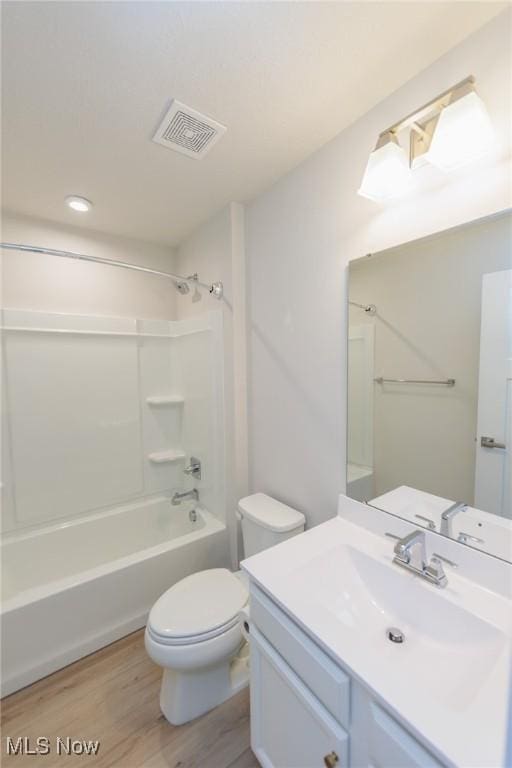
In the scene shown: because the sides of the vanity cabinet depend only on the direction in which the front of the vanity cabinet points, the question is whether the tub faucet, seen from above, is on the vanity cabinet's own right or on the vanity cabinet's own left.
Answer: on the vanity cabinet's own right

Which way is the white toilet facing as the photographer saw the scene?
facing the viewer and to the left of the viewer

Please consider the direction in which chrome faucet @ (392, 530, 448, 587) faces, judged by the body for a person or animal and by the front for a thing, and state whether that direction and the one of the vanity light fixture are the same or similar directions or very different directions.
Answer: same or similar directions

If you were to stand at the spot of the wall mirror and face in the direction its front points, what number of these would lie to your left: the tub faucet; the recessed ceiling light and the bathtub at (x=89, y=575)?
0

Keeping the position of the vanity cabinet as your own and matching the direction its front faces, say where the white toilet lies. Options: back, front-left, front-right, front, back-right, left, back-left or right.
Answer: right

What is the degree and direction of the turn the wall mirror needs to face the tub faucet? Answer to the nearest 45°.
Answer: approximately 45° to its right

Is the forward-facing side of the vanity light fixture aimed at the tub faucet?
no

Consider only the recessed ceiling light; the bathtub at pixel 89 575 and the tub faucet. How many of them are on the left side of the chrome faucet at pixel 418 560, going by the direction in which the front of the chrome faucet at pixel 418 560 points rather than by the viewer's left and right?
0

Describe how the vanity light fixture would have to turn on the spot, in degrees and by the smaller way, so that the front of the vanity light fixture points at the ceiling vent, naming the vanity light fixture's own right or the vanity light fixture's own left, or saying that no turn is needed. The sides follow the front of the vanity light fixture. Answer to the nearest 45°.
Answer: approximately 45° to the vanity light fixture's own right

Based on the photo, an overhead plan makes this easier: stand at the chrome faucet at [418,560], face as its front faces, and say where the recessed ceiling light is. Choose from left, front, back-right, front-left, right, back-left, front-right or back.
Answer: front-right

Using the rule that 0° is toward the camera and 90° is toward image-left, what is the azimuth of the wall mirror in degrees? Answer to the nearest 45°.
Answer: approximately 45°

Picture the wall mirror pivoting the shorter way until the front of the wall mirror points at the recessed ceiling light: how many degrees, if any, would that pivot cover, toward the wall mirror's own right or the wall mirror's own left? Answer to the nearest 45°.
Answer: approximately 45° to the wall mirror's own right

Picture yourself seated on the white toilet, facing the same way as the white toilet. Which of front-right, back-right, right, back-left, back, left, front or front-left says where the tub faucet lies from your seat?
back-right

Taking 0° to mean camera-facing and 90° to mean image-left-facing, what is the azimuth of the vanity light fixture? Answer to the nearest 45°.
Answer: approximately 45°
